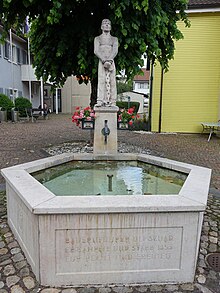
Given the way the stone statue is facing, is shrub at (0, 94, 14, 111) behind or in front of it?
behind

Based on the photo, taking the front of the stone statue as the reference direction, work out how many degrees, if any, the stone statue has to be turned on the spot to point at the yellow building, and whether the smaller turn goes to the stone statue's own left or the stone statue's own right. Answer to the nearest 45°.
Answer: approximately 135° to the stone statue's own left

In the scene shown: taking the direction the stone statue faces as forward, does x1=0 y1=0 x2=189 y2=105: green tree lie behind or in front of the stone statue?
behind

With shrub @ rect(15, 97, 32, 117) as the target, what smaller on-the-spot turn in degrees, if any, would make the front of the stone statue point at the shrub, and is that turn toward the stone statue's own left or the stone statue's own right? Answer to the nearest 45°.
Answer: approximately 180°

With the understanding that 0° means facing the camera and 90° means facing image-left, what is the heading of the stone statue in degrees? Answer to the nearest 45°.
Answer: approximately 0°
